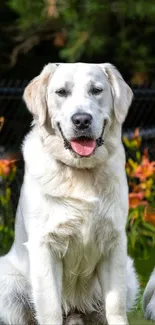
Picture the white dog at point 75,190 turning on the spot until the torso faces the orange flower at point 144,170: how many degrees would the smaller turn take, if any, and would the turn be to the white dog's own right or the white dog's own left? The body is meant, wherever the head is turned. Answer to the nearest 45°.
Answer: approximately 180°

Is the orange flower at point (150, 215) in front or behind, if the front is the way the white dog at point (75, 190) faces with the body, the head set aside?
behind

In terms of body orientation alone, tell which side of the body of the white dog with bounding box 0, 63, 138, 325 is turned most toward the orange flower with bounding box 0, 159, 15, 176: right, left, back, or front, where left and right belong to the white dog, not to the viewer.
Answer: back

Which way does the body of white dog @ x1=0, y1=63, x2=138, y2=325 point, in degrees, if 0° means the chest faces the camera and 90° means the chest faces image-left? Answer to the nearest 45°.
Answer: approximately 0°

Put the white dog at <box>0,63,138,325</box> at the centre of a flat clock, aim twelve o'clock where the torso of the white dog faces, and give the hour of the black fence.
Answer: The black fence is roughly at 6 o'clock from the white dog.

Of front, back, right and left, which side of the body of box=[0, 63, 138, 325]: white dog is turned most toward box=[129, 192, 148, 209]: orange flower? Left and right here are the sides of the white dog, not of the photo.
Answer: back
